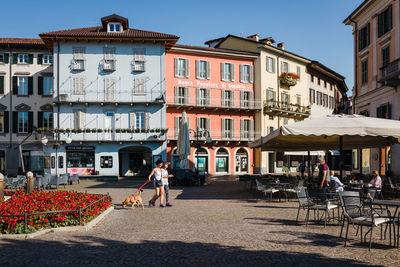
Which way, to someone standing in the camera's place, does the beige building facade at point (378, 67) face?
facing the viewer and to the left of the viewer

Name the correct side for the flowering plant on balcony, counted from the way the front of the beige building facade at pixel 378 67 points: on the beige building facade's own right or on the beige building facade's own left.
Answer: on the beige building facade's own right
